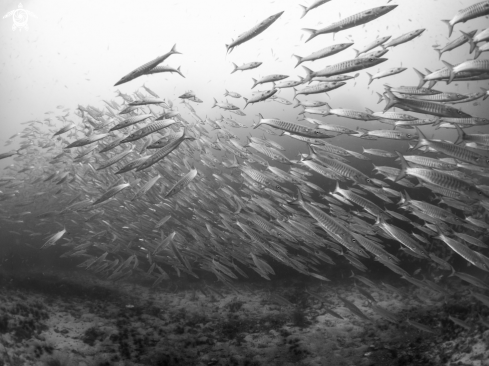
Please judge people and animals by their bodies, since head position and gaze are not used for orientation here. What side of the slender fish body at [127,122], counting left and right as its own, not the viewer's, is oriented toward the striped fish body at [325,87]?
back

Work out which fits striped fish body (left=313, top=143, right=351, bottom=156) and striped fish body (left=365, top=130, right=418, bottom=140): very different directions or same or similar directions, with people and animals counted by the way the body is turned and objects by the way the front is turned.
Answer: same or similar directions

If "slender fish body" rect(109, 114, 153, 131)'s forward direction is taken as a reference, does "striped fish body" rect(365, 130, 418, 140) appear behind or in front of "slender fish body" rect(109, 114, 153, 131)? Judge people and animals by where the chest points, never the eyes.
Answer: behind

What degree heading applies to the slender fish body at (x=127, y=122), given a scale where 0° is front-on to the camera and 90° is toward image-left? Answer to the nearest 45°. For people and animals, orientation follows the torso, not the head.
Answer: approximately 90°

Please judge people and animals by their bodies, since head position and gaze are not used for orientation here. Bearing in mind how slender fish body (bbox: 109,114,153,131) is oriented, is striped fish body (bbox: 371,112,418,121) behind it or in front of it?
behind

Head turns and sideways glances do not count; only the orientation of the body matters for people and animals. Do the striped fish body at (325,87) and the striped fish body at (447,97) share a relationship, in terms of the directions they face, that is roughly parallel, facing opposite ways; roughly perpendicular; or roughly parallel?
roughly parallel

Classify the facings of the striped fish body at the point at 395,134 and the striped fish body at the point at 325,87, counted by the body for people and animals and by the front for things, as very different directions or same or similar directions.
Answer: same or similar directions
